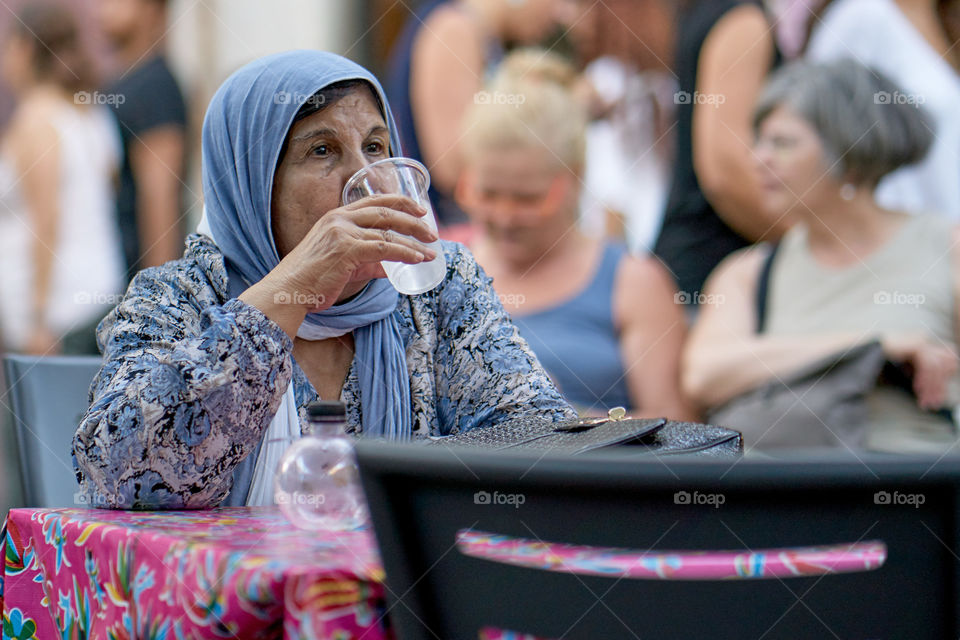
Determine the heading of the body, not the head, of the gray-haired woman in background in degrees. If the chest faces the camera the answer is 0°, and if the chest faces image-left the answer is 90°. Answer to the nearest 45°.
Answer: approximately 45°

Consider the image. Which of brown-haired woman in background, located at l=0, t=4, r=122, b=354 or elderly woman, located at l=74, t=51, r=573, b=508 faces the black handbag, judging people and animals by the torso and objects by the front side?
the elderly woman

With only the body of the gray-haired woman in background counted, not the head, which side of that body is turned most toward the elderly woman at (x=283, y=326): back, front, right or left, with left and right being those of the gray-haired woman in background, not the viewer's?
front

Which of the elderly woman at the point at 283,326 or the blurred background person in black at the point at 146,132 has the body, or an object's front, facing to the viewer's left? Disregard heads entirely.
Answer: the blurred background person in black
